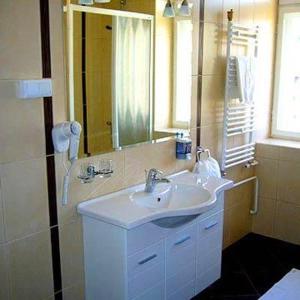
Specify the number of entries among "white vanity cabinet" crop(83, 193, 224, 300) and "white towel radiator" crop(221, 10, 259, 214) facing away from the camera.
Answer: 0

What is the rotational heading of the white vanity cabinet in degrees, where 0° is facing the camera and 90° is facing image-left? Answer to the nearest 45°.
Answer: approximately 315°

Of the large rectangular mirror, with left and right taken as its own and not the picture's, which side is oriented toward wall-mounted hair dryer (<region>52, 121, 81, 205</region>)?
right

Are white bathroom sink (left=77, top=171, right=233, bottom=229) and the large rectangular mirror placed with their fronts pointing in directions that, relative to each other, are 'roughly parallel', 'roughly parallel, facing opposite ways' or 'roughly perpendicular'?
roughly parallel

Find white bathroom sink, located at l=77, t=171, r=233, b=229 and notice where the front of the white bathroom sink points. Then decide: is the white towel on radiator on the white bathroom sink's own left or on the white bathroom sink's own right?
on the white bathroom sink's own left

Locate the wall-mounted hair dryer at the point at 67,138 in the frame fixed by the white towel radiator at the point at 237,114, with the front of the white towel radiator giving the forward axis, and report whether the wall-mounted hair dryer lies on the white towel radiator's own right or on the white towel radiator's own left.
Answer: on the white towel radiator's own right

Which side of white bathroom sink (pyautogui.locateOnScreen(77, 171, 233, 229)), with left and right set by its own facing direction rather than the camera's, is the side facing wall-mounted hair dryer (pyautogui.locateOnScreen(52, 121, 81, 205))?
right

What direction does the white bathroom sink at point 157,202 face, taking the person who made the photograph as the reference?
facing the viewer and to the right of the viewer
